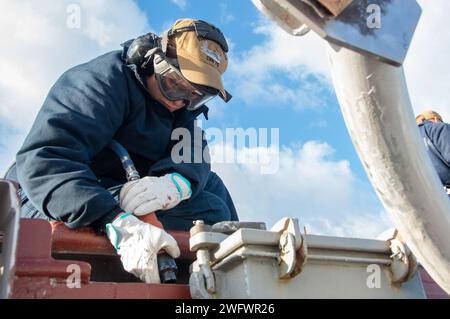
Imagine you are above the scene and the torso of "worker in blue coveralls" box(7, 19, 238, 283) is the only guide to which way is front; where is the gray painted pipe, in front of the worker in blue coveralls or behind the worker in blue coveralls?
in front

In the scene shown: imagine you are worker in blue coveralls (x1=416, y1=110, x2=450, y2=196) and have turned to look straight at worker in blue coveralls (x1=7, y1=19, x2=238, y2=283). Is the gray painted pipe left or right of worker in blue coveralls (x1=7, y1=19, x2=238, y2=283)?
left

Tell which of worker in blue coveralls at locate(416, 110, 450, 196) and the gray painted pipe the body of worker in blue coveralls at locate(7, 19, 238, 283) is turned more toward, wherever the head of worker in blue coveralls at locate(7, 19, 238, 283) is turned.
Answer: the gray painted pipe

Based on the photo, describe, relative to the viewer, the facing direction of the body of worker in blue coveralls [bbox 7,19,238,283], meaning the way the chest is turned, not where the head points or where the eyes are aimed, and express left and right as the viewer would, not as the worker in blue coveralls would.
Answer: facing the viewer and to the right of the viewer

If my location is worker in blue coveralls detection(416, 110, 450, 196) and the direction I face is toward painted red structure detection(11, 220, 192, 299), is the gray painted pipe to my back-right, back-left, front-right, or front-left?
front-left

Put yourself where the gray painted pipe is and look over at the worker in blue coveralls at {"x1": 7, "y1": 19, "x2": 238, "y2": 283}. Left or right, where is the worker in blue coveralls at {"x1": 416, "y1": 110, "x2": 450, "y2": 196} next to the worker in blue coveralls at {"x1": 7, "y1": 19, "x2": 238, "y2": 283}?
right

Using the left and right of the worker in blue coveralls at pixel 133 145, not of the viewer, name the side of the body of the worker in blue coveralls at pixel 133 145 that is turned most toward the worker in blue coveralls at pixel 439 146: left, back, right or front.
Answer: left
